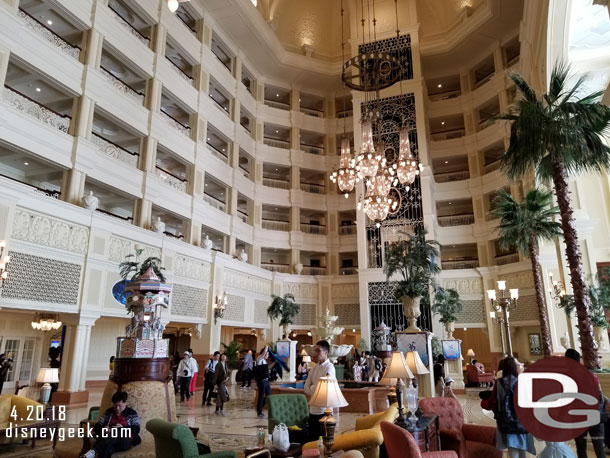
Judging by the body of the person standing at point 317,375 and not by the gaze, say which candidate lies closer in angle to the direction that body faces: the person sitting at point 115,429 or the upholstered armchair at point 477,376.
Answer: the person sitting

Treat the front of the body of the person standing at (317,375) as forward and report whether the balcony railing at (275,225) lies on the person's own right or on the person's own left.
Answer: on the person's own right

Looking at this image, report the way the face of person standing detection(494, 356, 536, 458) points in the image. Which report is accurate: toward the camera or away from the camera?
away from the camera

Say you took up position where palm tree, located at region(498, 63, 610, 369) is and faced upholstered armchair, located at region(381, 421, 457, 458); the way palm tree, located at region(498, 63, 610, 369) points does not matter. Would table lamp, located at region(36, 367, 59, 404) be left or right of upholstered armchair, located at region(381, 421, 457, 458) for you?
right

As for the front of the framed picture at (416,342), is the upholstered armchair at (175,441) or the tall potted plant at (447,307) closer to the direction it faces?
the upholstered armchair

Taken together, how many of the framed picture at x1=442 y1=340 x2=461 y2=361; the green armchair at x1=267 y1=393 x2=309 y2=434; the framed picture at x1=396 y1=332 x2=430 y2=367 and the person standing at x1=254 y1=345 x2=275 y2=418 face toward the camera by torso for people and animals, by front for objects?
3

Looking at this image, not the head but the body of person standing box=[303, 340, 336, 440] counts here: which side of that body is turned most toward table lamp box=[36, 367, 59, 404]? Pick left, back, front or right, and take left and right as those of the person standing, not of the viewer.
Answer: right
